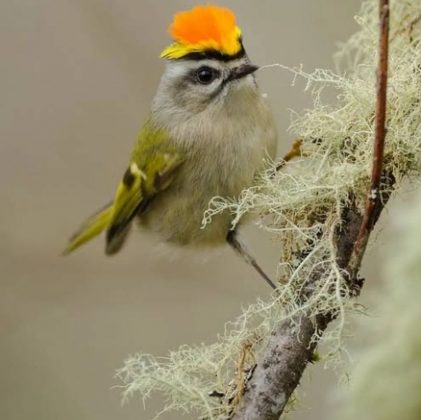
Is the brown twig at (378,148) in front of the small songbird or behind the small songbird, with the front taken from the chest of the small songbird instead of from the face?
in front

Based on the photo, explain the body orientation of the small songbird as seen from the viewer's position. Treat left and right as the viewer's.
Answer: facing the viewer and to the right of the viewer
